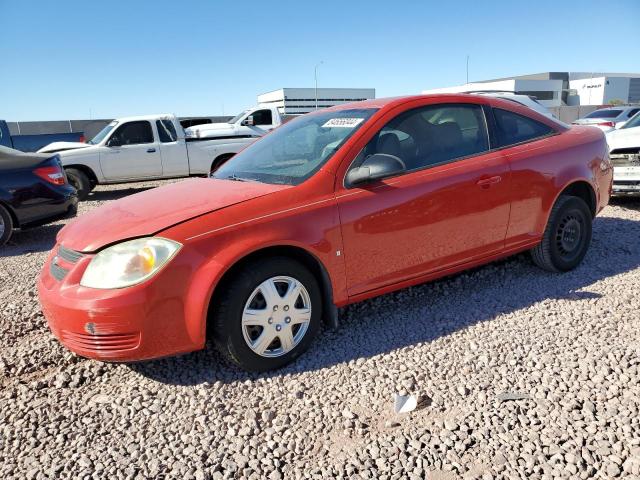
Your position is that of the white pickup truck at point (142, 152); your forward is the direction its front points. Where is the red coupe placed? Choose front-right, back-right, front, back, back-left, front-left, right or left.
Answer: left

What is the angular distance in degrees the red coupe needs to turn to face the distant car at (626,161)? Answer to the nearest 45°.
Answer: approximately 180°

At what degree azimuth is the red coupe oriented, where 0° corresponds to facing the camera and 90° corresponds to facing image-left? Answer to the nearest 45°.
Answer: approximately 45°

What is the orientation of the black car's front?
to the viewer's left

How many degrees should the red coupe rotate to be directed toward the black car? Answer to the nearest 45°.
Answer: approximately 90° to its right

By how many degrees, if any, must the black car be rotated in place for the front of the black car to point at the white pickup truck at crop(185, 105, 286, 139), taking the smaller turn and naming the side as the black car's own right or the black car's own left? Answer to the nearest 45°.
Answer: approximately 135° to the black car's own right

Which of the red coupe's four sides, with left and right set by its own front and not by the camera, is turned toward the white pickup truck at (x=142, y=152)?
right

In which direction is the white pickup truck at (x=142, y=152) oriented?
to the viewer's left

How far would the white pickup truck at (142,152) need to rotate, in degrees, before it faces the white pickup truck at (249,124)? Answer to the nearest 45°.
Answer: approximately 135° to its right
